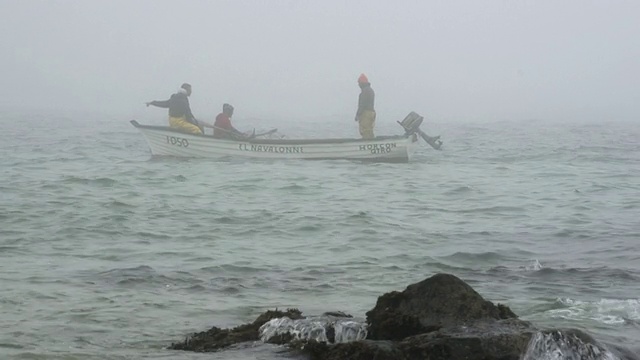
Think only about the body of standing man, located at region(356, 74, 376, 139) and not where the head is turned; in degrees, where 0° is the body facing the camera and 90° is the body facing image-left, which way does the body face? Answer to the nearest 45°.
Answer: approximately 90°

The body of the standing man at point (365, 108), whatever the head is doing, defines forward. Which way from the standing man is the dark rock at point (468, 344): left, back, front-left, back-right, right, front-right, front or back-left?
left

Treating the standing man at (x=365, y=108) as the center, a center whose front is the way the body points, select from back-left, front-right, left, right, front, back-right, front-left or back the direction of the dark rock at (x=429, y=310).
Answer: left

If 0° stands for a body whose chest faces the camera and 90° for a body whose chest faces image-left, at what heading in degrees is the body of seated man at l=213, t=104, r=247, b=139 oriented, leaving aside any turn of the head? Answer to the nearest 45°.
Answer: approximately 270°

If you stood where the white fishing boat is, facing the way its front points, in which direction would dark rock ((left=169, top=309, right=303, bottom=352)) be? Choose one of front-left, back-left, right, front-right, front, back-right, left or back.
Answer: left

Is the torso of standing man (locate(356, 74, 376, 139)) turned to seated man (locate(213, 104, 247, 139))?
yes

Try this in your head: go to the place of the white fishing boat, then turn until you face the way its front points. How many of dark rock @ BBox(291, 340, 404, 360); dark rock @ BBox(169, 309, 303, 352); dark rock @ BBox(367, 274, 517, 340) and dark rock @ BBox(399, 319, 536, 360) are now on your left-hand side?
4

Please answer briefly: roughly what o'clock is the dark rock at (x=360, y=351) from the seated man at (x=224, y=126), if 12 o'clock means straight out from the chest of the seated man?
The dark rock is roughly at 3 o'clock from the seated man.

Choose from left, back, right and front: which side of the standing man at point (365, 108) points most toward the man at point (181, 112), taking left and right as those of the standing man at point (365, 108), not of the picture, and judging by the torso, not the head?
front

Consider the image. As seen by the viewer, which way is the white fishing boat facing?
to the viewer's left
